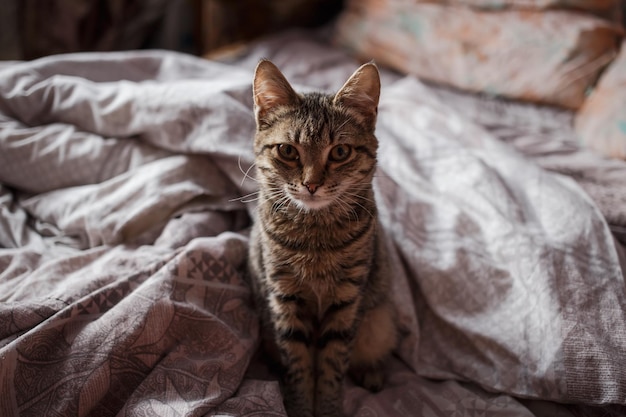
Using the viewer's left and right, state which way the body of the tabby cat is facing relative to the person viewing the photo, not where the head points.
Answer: facing the viewer

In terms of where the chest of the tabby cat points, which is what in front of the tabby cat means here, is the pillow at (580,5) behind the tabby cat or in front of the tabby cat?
behind

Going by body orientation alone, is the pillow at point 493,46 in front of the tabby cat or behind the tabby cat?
behind

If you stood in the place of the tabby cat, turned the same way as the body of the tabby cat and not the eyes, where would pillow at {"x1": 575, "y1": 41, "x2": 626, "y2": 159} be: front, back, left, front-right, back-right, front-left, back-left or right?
back-left
